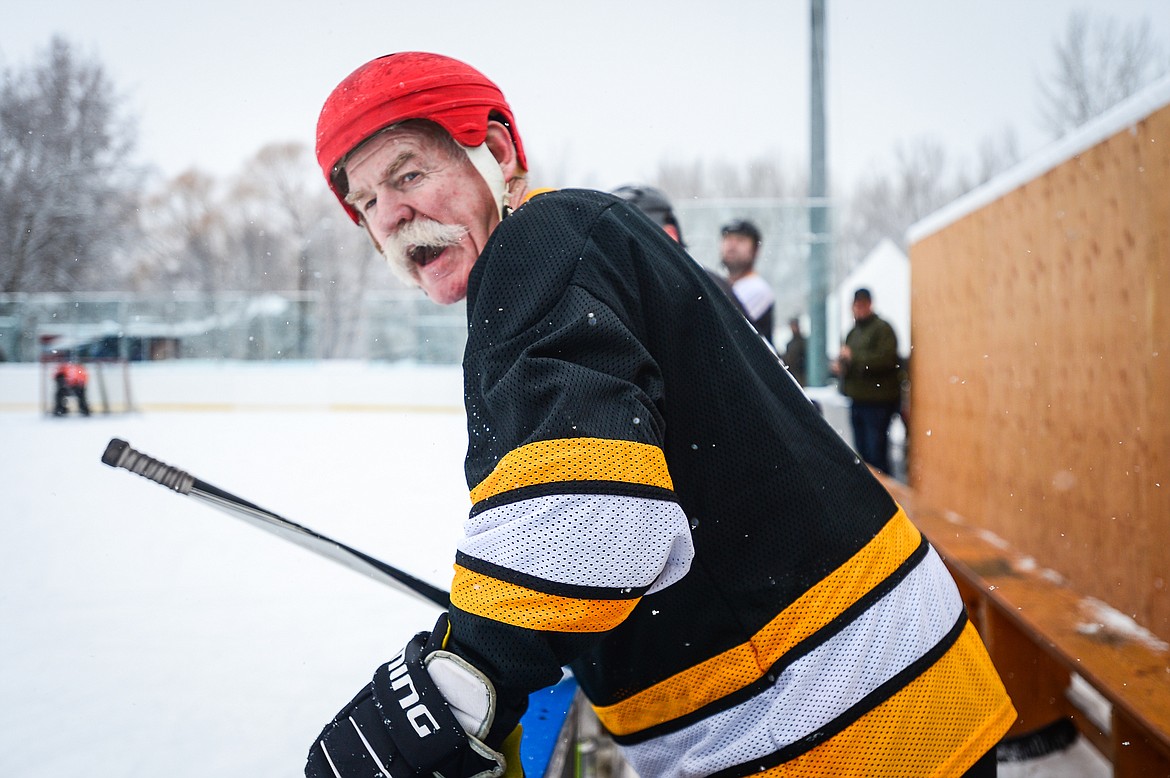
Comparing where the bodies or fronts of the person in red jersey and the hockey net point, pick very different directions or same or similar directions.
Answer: same or similar directions

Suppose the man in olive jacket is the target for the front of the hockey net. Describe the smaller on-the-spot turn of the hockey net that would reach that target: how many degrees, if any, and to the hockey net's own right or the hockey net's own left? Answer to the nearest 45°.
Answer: approximately 90° to the hockey net's own left

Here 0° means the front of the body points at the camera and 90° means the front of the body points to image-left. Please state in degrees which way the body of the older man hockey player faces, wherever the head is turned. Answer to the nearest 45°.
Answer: approximately 90°

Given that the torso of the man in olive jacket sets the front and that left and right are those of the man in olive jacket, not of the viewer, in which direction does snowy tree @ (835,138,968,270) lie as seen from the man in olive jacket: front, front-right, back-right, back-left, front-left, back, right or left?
back-right

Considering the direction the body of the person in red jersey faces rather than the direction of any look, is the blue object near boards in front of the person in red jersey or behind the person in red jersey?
in front

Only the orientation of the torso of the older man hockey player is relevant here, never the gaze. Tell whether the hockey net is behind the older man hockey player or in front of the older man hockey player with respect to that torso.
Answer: in front

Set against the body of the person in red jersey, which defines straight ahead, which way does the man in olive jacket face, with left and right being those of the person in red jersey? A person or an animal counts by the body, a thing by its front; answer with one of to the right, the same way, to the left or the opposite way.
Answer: to the right

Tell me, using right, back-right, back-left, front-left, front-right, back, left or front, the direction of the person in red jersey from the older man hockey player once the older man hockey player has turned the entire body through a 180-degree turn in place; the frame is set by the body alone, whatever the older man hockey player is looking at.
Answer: back-left

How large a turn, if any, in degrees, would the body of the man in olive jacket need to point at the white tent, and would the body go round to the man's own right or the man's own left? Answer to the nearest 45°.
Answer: approximately 135° to the man's own right

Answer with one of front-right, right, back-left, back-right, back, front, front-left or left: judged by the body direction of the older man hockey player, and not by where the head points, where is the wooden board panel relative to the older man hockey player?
back-right

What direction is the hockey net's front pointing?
toward the camera

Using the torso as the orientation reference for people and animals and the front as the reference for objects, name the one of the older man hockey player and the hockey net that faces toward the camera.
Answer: the hockey net

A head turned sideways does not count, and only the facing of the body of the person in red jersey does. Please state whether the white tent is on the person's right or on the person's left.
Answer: on the person's left

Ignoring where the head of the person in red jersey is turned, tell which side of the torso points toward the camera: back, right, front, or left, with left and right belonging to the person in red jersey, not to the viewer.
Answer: front

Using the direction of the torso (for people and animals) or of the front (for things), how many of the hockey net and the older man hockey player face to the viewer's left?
1
